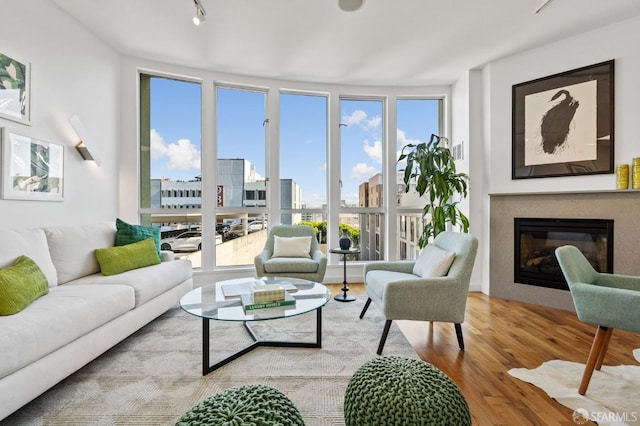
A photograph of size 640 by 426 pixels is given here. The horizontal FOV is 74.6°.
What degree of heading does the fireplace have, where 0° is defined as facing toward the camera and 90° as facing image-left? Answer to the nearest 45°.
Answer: approximately 45°

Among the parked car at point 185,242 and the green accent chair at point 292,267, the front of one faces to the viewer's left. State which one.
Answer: the parked car

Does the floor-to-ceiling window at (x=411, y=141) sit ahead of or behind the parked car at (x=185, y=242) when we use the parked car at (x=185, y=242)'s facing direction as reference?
behind

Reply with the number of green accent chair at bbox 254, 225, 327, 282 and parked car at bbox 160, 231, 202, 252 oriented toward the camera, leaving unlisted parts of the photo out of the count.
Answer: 1

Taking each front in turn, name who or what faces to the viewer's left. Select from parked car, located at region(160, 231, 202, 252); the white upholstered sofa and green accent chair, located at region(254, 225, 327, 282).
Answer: the parked car

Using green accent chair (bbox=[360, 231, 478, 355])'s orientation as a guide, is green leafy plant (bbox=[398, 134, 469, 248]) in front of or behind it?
behind

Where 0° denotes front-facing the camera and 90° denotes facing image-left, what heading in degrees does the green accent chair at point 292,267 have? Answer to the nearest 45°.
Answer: approximately 0°

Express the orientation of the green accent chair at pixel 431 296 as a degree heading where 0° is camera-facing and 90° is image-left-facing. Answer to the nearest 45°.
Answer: approximately 45°

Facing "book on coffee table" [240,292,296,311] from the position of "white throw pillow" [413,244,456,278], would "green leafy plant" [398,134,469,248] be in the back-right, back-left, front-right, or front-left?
back-right

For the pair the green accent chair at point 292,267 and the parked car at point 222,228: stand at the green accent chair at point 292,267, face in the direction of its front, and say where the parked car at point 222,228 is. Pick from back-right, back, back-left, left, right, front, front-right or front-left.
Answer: back-right

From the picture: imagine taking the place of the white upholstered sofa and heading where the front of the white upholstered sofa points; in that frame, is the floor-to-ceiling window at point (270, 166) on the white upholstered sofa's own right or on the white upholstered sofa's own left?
on the white upholstered sofa's own left

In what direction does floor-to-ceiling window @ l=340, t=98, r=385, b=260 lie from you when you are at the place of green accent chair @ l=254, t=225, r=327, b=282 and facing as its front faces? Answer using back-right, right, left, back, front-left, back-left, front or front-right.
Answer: back-left

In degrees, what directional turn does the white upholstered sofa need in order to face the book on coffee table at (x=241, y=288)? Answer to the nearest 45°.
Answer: approximately 45° to its left
